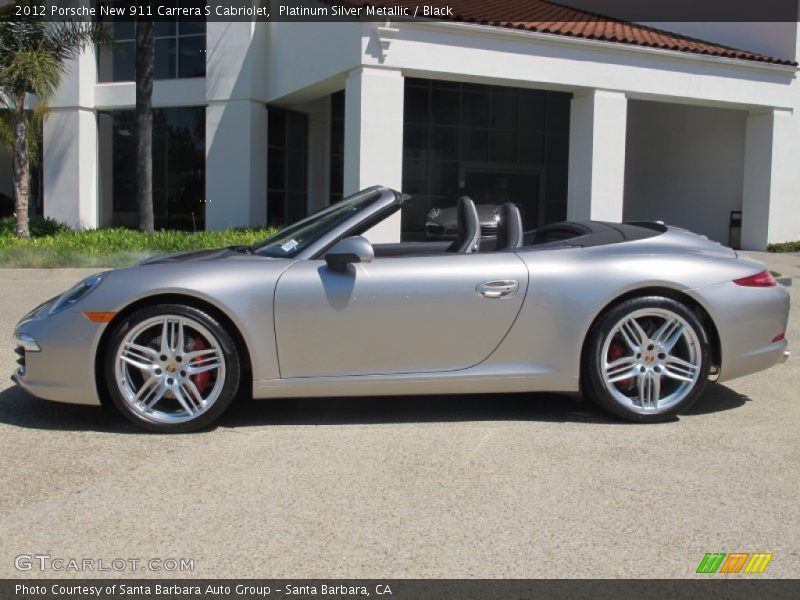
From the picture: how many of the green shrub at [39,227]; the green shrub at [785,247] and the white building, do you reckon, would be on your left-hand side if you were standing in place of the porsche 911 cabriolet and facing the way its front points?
0

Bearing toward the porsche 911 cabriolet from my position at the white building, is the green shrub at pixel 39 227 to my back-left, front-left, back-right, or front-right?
front-right

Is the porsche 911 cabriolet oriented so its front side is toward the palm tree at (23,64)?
no

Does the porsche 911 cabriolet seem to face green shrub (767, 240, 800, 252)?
no

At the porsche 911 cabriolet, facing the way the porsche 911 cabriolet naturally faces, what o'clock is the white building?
The white building is roughly at 3 o'clock from the porsche 911 cabriolet.

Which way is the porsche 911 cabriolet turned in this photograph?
to the viewer's left

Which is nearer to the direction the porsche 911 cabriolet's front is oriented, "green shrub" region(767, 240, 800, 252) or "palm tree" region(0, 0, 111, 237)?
the palm tree

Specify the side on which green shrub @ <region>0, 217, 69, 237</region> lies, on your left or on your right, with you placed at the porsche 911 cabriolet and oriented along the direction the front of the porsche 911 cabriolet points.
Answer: on your right

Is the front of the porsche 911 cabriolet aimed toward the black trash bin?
no

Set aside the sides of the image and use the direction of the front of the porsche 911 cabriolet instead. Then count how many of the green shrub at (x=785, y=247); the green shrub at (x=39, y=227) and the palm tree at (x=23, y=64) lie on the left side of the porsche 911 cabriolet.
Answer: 0

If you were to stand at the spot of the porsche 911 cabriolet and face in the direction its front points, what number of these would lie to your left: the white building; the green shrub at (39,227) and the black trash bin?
0

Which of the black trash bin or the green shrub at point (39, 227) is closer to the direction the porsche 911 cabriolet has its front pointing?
the green shrub

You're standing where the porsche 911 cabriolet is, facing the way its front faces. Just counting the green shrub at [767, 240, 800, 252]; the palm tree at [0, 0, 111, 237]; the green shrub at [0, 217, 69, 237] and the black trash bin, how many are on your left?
0

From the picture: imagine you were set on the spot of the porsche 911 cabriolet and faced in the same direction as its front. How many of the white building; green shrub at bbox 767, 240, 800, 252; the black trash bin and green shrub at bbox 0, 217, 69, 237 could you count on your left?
0
